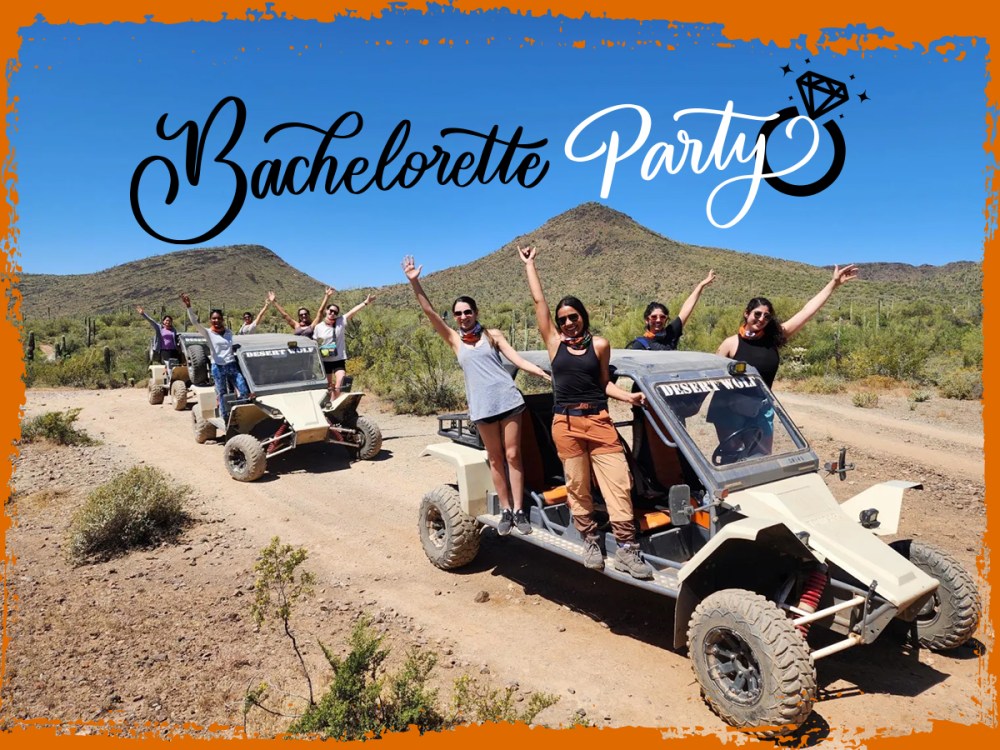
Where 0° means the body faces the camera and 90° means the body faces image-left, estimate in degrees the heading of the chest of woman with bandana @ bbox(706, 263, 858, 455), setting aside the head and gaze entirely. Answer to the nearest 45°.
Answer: approximately 0°

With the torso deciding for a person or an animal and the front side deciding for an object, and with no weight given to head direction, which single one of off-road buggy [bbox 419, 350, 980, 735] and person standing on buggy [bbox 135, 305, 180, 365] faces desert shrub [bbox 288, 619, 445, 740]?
the person standing on buggy

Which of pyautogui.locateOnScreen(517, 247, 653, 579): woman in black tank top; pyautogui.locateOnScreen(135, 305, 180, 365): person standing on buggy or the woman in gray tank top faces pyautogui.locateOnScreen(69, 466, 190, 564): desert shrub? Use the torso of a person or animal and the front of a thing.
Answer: the person standing on buggy

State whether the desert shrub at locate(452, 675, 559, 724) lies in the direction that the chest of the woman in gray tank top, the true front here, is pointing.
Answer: yes

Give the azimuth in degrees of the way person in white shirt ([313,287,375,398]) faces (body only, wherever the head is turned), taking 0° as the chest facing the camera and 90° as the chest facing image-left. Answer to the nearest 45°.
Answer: approximately 0°

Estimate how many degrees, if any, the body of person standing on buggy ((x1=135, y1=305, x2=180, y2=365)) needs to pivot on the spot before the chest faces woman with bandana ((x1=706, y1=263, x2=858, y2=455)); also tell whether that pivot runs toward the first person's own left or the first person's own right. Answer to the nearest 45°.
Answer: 0° — they already face them

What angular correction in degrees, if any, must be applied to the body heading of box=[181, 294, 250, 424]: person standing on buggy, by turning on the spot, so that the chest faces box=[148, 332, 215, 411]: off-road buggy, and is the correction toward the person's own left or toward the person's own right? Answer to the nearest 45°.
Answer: approximately 180°
